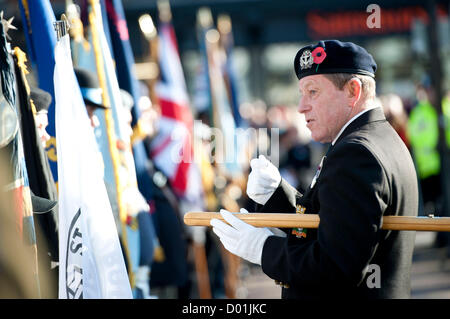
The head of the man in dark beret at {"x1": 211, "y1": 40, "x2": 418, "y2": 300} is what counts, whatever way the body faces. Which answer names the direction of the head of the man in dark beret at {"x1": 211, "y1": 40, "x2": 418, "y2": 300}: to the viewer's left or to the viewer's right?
to the viewer's left

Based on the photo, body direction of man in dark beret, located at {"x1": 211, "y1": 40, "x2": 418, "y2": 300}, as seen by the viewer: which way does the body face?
to the viewer's left

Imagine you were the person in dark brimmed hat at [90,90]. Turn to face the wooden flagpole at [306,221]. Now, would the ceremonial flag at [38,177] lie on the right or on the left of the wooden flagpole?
right

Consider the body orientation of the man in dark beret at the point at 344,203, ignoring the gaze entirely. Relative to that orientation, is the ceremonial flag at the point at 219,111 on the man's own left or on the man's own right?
on the man's own right

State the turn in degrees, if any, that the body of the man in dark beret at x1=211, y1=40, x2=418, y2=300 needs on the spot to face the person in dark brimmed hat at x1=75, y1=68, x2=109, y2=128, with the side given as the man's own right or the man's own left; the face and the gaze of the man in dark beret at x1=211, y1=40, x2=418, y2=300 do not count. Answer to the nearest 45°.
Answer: approximately 45° to the man's own right

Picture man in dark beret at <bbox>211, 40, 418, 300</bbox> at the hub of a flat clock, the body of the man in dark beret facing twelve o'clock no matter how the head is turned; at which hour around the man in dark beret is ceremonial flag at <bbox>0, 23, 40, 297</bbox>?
The ceremonial flag is roughly at 12 o'clock from the man in dark beret.

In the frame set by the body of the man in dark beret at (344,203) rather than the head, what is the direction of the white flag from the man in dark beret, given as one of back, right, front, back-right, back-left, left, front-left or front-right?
front
